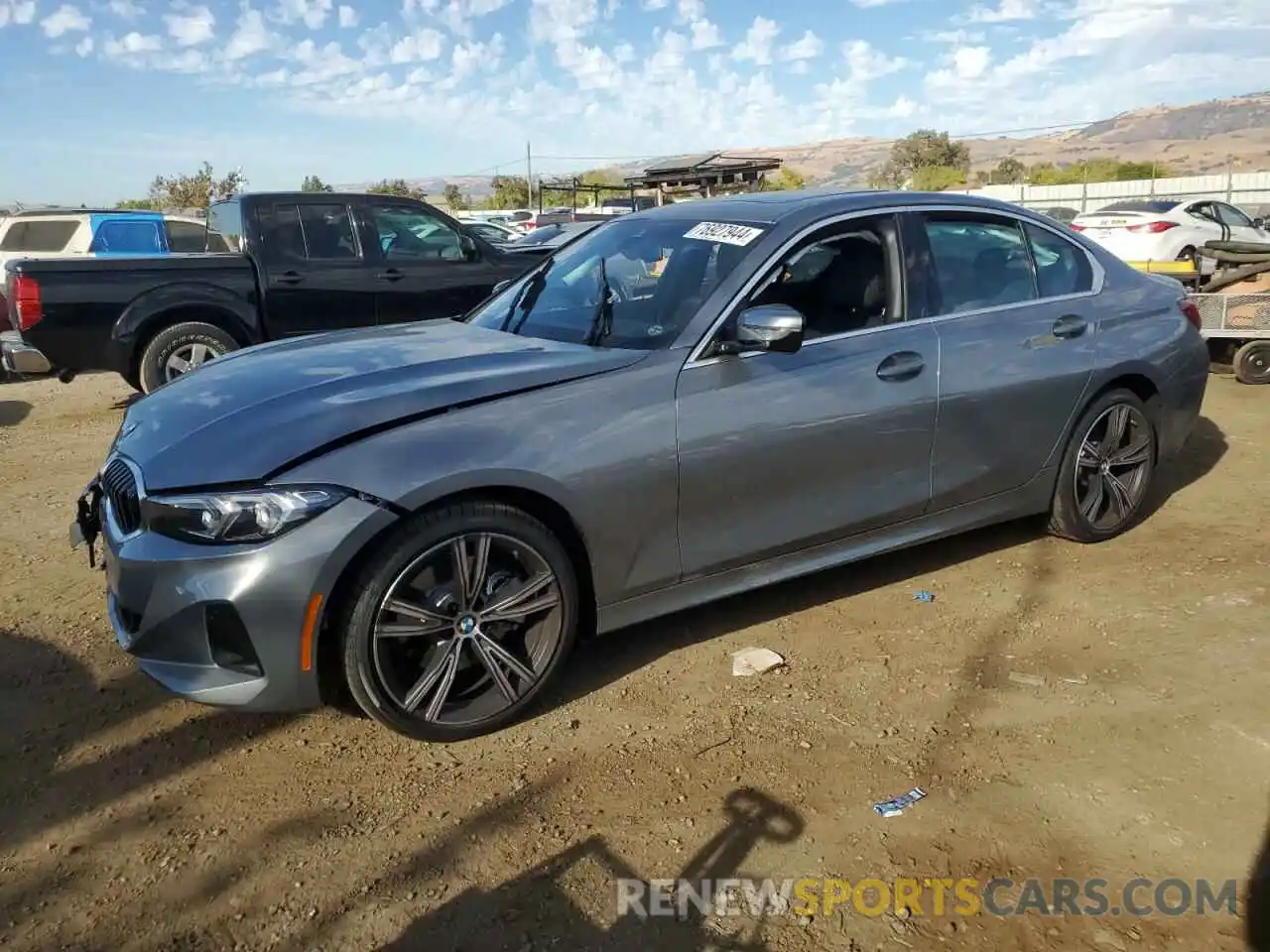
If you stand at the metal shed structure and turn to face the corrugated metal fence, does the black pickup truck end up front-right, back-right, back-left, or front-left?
back-right

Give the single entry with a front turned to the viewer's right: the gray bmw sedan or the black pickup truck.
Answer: the black pickup truck

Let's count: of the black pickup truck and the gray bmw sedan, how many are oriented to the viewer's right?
1

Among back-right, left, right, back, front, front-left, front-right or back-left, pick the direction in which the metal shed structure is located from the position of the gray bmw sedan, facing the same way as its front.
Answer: back-right

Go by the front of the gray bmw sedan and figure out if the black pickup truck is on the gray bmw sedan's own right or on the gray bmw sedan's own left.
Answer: on the gray bmw sedan's own right

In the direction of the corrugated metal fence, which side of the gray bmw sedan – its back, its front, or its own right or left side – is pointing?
back

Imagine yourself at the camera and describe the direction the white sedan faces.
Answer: facing away from the viewer and to the right of the viewer

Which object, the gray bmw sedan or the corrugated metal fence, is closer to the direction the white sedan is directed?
the corrugated metal fence

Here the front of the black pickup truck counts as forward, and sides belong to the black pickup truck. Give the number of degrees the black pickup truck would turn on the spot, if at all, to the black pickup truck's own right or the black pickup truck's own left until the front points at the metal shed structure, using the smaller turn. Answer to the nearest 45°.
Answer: approximately 45° to the black pickup truck's own left

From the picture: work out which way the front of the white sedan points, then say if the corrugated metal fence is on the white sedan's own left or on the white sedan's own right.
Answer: on the white sedan's own left

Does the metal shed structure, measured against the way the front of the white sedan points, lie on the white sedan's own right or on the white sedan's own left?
on the white sedan's own left

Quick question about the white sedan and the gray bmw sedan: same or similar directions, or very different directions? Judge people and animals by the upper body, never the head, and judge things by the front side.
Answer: very different directions

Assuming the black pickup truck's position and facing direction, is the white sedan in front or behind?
in front

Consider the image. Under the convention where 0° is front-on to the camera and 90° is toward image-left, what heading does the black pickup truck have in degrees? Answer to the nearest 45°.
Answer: approximately 270°

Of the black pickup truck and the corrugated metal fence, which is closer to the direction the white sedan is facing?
the corrugated metal fence
